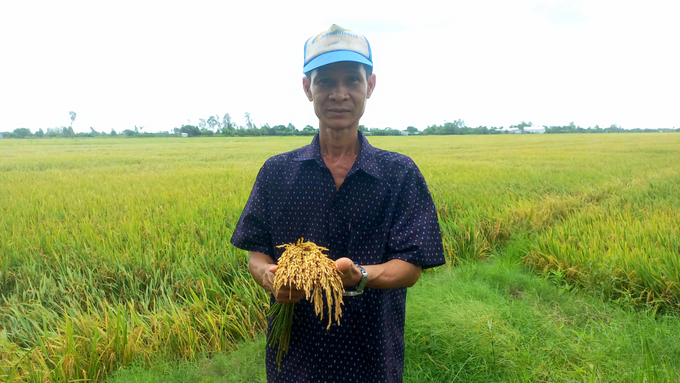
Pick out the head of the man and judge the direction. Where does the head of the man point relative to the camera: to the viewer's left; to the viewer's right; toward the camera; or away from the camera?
toward the camera

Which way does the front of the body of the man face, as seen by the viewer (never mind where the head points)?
toward the camera
